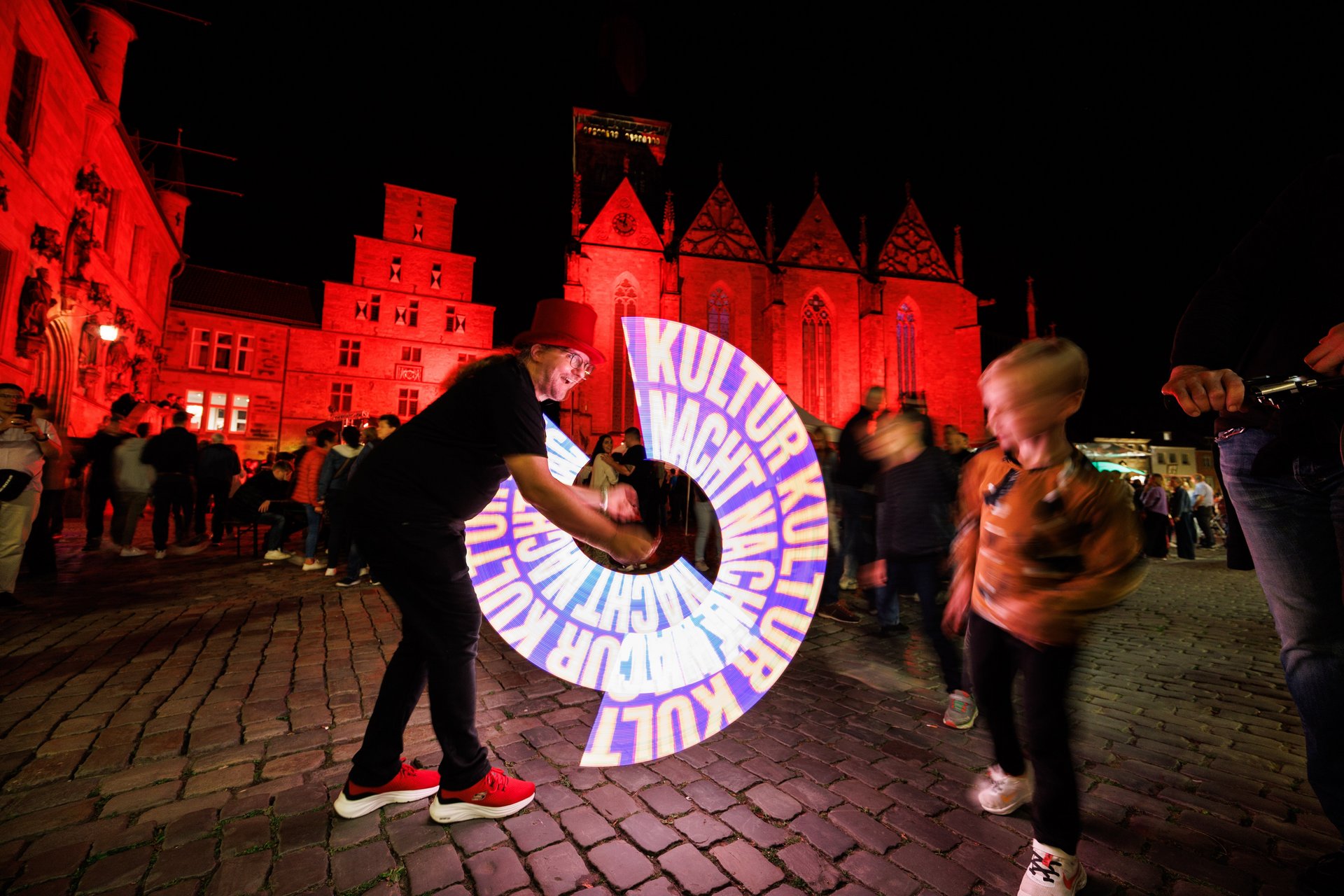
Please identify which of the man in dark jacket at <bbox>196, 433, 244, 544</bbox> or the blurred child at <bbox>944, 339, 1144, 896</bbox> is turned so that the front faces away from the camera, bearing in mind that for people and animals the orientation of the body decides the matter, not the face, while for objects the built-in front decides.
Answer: the man in dark jacket

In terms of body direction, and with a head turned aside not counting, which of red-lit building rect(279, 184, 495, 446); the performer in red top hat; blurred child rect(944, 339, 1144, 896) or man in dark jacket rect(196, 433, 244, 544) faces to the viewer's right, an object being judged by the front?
the performer in red top hat

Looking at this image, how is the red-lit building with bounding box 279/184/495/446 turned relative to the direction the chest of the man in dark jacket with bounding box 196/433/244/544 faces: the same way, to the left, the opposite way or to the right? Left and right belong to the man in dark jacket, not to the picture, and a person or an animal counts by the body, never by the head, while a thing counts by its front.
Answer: the opposite way

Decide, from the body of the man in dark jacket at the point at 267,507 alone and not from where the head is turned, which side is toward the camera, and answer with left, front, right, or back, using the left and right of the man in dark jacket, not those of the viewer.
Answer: right

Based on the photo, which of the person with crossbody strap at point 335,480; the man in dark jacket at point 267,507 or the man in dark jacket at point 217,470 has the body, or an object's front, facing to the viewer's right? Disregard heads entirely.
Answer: the man in dark jacket at point 267,507

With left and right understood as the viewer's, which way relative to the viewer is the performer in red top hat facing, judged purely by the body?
facing to the right of the viewer

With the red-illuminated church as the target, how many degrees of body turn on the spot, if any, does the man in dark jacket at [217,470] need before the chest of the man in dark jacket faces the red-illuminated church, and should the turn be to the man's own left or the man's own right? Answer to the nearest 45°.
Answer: approximately 90° to the man's own right

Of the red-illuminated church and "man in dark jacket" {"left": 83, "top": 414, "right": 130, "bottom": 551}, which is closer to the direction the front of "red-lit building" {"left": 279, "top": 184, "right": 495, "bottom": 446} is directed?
the man in dark jacket

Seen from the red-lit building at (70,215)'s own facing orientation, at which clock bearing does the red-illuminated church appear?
The red-illuminated church is roughly at 11 o'clock from the red-lit building.

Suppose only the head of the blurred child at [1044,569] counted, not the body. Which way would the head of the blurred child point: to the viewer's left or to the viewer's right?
to the viewer's left

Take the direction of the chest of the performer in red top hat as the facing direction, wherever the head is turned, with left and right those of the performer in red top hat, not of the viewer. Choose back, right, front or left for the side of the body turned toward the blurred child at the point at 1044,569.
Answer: front

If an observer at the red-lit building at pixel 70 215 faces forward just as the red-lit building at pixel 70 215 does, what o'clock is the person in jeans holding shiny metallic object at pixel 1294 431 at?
The person in jeans holding shiny metallic object is roughly at 1 o'clock from the red-lit building.

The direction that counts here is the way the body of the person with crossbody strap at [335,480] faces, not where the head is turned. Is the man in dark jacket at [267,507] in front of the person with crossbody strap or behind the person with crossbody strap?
in front

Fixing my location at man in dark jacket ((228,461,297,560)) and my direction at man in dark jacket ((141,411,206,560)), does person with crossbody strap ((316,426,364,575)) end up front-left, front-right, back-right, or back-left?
back-left

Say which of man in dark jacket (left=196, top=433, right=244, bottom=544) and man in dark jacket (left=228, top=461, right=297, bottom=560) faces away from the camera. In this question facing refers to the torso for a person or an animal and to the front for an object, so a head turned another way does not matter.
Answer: man in dark jacket (left=196, top=433, right=244, bottom=544)
